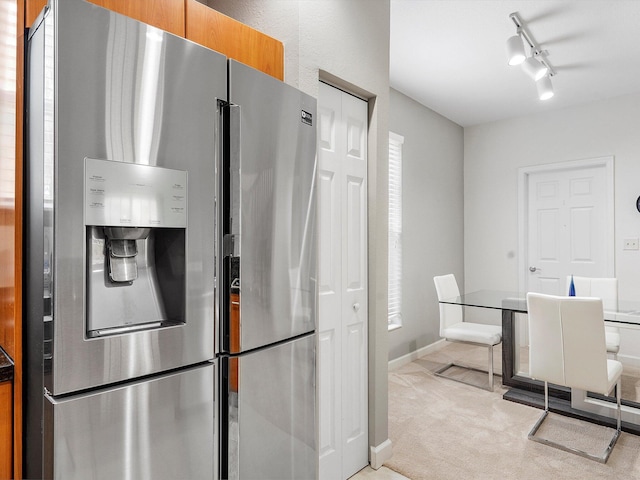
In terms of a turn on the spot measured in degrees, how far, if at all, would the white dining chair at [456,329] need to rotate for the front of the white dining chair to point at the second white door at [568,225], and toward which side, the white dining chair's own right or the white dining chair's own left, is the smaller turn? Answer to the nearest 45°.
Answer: approximately 90° to the white dining chair's own left

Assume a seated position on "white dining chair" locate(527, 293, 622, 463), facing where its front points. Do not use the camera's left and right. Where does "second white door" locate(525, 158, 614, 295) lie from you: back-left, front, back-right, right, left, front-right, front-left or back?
front-left

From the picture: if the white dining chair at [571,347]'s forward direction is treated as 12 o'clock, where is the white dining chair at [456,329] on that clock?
the white dining chair at [456,329] is roughly at 9 o'clock from the white dining chair at [571,347].

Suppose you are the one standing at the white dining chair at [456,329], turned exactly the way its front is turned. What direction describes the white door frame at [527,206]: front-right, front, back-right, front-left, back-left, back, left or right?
left

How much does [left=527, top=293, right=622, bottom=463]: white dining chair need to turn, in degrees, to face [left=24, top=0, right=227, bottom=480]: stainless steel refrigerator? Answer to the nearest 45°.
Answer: approximately 180°

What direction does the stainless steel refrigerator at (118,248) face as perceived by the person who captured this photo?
facing the viewer and to the right of the viewer

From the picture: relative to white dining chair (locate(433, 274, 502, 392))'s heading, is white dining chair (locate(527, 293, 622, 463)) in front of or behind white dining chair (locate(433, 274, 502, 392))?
in front

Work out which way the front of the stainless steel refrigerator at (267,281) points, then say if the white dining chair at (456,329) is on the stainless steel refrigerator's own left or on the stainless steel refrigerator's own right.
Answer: on the stainless steel refrigerator's own left

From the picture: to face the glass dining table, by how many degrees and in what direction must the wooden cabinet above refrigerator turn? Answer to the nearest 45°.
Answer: approximately 45° to its left

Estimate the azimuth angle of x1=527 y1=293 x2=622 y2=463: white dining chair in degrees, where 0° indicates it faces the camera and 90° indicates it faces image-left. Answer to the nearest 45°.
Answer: approximately 225°
